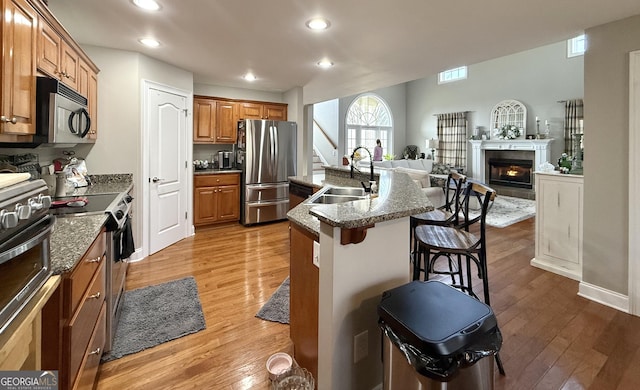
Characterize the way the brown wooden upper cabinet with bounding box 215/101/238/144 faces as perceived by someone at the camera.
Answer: facing the viewer

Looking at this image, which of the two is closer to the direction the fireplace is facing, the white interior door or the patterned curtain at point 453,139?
the white interior door

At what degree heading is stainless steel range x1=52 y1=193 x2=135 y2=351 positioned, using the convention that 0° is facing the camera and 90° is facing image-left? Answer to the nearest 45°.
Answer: approximately 270°

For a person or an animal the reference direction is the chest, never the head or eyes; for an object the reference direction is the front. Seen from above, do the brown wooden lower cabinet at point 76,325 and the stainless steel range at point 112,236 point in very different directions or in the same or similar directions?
same or similar directions

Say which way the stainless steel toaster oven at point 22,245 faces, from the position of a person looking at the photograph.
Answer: facing the viewer and to the right of the viewer

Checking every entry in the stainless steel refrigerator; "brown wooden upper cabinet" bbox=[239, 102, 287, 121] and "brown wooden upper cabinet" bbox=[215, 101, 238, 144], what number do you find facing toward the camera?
3

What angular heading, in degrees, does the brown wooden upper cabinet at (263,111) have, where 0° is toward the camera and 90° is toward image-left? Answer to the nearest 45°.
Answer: approximately 0°

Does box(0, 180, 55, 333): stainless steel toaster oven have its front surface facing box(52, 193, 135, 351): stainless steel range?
no

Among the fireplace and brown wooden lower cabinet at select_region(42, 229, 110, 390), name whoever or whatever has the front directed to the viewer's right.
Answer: the brown wooden lower cabinet

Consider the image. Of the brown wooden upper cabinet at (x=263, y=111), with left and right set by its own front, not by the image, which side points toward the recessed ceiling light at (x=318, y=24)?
front
